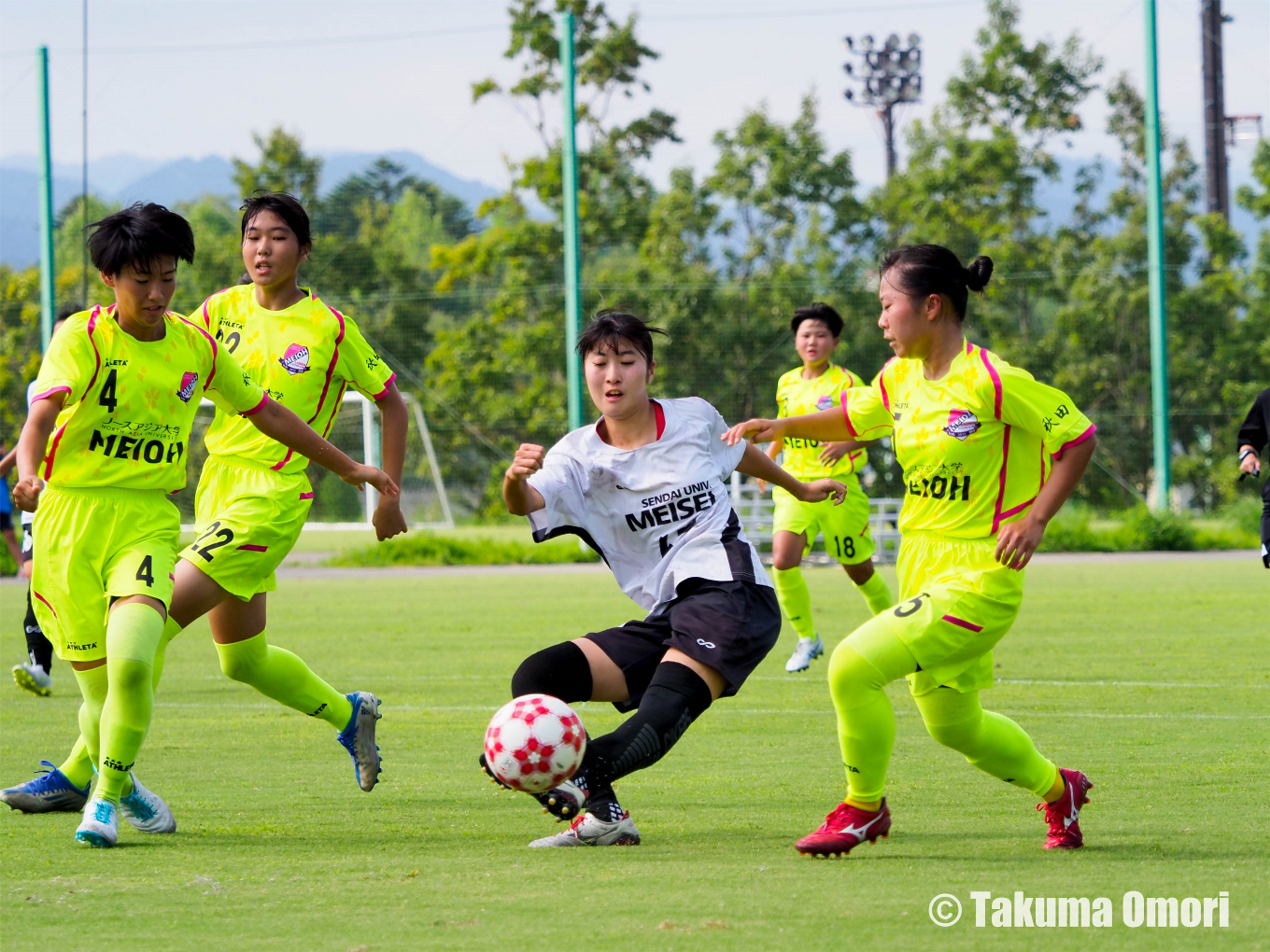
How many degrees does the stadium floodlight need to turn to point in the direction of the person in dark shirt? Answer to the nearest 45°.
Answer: approximately 45° to its left

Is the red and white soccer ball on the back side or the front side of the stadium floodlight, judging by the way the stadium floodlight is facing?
on the front side

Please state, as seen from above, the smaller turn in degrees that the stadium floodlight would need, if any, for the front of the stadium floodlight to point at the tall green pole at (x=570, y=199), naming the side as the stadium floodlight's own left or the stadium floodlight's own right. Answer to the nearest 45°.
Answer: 0° — it already faces it

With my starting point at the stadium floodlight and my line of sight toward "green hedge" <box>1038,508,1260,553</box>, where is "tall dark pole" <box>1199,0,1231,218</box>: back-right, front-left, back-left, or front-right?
front-left

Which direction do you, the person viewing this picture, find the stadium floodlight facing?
facing the viewer and to the left of the viewer

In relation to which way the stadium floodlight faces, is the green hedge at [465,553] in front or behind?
in front

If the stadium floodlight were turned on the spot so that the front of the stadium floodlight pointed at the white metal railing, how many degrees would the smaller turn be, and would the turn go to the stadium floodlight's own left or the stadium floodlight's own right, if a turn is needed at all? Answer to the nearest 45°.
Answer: approximately 45° to the stadium floodlight's own left

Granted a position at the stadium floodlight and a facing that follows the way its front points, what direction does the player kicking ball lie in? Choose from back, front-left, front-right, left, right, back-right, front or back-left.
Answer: front-left
